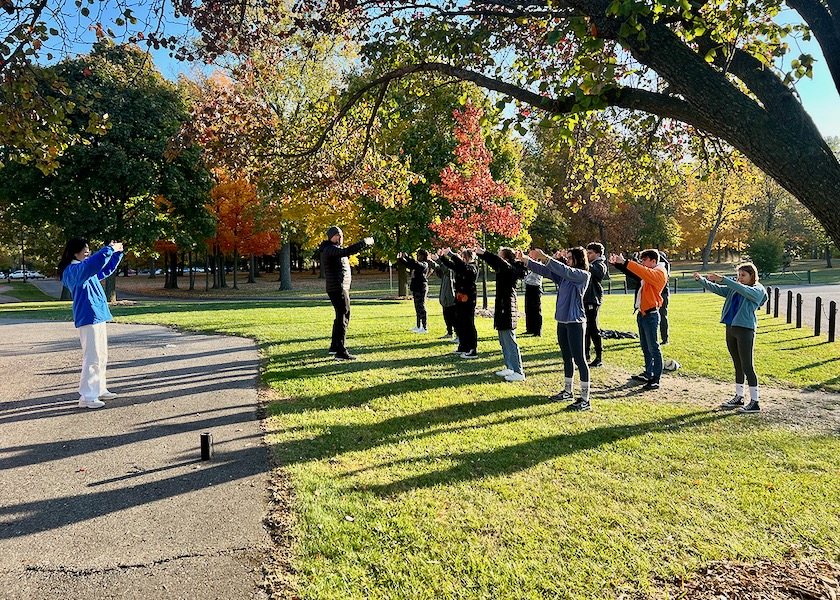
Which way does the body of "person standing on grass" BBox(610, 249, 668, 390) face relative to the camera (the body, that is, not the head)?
to the viewer's left

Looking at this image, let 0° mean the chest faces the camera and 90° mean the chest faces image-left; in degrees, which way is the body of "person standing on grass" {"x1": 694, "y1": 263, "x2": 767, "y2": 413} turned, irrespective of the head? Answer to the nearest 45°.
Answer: approximately 45°

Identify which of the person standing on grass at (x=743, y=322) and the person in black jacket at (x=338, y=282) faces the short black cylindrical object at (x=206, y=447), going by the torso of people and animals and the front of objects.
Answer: the person standing on grass

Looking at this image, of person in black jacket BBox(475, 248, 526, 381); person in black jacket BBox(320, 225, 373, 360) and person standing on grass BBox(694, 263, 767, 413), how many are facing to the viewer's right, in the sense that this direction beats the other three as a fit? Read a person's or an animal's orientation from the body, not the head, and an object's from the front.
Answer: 1

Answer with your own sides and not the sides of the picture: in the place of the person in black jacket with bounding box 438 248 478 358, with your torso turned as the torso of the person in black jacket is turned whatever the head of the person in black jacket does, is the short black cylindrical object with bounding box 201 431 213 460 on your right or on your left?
on your left

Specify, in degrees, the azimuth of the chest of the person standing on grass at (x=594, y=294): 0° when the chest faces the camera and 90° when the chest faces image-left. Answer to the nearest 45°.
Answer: approximately 90°

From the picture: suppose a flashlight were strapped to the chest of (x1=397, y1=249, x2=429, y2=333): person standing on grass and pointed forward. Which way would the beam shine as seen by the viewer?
to the viewer's left

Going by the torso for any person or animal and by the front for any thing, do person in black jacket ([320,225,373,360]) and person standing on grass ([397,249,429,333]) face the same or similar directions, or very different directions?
very different directions

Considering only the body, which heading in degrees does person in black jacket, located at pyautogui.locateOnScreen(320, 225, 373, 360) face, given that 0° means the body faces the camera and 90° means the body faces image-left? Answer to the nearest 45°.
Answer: approximately 270°

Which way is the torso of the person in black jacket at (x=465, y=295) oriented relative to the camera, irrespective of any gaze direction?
to the viewer's left

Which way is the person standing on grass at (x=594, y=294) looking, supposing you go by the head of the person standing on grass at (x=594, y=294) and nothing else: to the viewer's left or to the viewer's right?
to the viewer's left

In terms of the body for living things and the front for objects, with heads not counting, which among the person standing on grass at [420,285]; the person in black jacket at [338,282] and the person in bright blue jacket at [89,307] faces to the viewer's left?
the person standing on grass

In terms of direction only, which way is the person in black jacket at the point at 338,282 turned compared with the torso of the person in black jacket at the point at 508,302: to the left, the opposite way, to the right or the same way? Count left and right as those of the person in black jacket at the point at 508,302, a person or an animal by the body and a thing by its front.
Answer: the opposite way

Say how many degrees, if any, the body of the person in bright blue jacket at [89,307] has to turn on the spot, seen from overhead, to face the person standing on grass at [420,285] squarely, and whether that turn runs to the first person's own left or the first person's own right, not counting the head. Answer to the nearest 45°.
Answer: approximately 45° to the first person's own left

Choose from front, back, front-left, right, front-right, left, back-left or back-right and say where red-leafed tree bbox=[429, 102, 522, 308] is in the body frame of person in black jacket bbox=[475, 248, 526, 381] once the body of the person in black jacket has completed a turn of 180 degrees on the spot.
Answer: left
